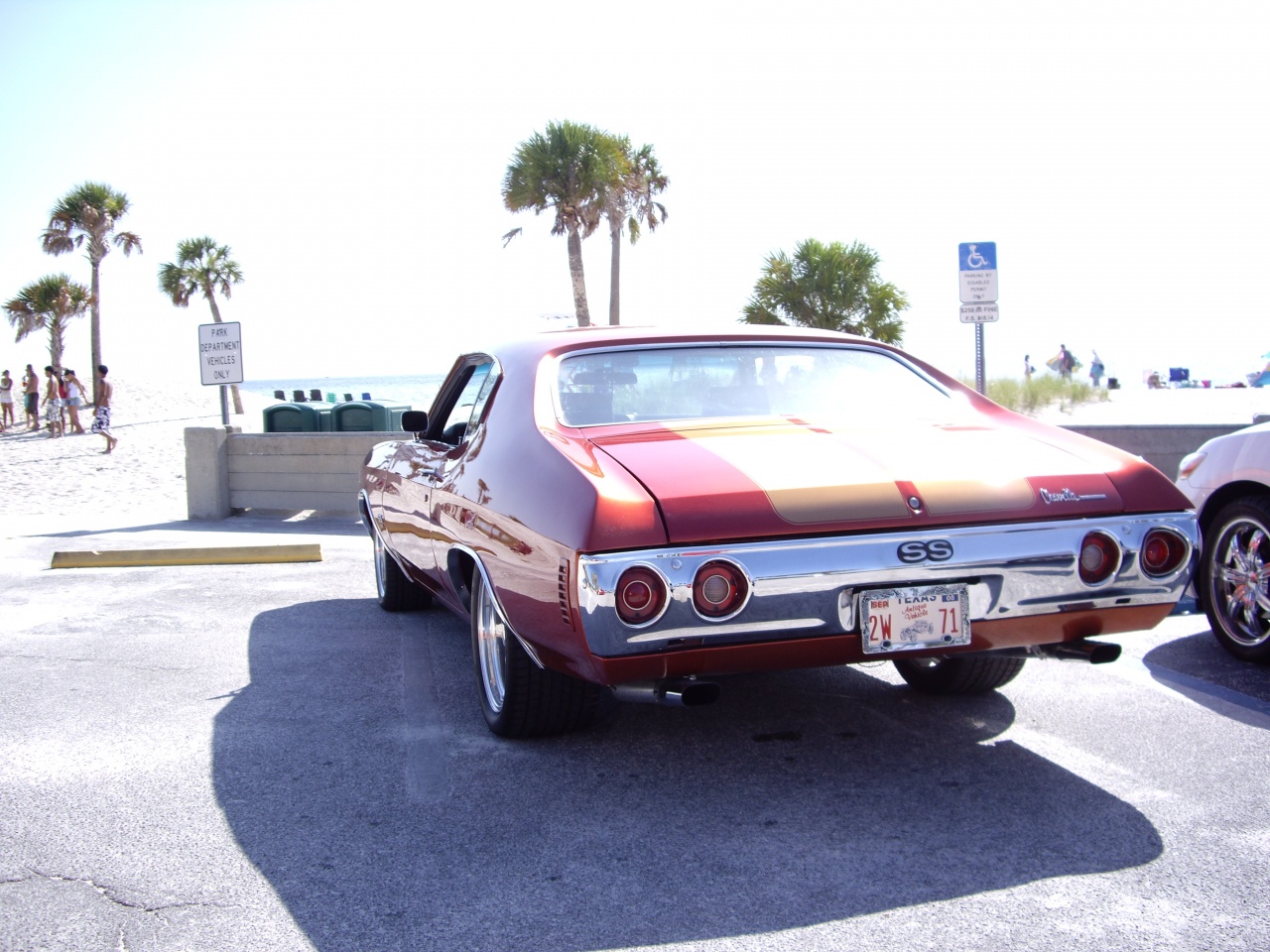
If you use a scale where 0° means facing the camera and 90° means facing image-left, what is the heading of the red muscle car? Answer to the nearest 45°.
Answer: approximately 135°

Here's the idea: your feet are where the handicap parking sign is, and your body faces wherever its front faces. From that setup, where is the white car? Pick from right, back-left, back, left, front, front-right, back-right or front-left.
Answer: front

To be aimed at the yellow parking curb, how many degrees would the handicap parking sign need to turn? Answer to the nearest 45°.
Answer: approximately 45° to its right

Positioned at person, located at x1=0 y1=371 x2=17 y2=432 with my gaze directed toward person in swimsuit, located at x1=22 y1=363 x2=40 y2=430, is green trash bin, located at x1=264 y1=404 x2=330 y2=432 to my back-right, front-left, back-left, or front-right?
front-right

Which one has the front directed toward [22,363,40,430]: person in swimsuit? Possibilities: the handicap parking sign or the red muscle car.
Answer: the red muscle car

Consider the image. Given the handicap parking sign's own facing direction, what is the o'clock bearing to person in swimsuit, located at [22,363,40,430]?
The person in swimsuit is roughly at 4 o'clock from the handicap parking sign.

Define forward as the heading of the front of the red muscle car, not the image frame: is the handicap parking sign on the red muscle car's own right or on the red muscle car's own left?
on the red muscle car's own right

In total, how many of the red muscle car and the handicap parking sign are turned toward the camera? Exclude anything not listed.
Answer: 1

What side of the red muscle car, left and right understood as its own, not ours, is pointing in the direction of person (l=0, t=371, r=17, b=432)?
front

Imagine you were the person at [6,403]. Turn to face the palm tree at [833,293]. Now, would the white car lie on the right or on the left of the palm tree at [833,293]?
right

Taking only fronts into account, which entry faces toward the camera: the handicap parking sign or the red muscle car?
the handicap parking sign

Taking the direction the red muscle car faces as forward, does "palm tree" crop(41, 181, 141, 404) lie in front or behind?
in front

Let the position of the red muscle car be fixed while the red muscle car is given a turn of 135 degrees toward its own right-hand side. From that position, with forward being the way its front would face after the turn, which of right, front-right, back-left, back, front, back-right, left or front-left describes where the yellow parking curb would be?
back-left

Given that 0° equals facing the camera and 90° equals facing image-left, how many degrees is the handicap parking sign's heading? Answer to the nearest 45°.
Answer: approximately 0°

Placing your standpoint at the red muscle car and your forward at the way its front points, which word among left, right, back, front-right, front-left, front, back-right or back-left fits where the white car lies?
right
